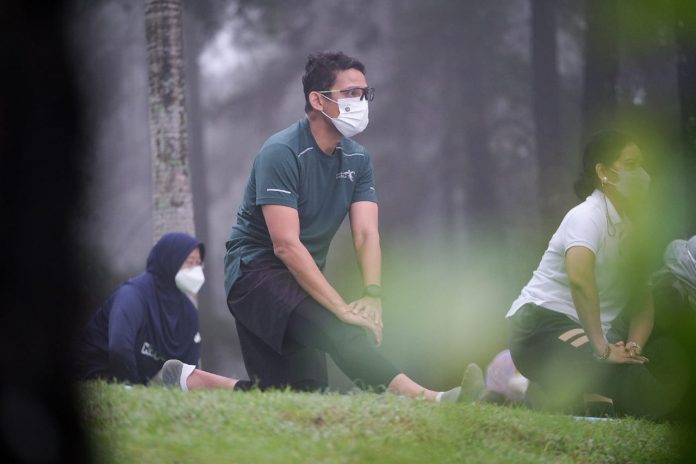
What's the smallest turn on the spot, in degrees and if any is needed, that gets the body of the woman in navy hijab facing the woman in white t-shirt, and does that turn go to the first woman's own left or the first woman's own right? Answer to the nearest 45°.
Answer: approximately 45° to the first woman's own left

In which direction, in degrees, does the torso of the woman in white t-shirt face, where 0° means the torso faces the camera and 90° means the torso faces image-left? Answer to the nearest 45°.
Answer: approximately 270°

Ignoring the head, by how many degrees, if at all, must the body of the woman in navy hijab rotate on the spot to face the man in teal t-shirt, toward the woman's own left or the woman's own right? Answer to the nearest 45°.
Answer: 0° — they already face them

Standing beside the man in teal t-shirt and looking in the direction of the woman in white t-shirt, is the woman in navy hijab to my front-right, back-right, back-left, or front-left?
back-left

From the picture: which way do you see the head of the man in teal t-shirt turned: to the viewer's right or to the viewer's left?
to the viewer's right

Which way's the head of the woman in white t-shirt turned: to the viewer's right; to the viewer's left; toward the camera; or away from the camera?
to the viewer's right
